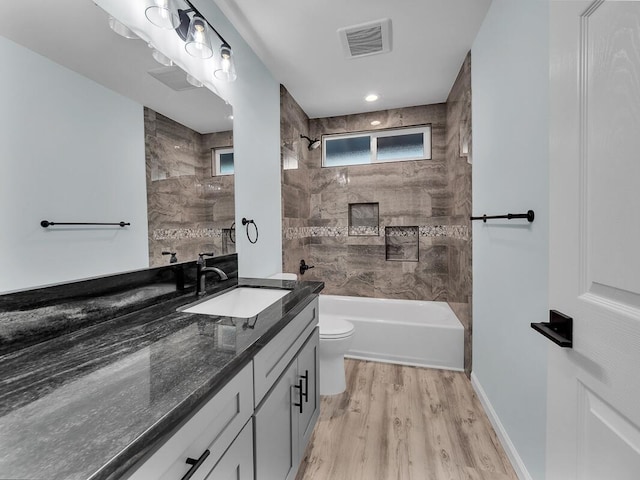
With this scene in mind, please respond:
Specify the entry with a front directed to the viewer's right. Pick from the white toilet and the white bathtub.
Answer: the white toilet

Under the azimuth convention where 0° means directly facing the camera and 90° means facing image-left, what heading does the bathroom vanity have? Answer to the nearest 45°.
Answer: approximately 315°

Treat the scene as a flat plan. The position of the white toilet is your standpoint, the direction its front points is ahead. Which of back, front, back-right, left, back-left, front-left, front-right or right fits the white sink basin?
back-right

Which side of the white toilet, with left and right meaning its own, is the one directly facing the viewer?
right

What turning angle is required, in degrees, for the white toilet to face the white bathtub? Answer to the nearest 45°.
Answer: approximately 45° to its left
